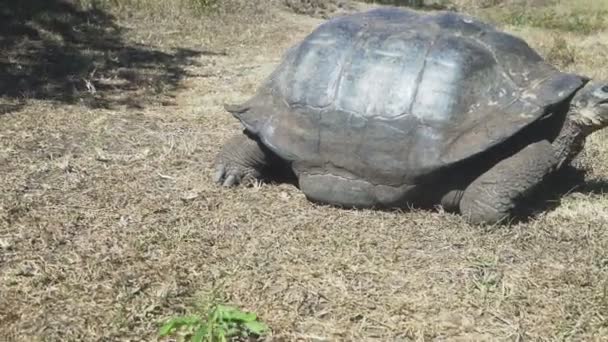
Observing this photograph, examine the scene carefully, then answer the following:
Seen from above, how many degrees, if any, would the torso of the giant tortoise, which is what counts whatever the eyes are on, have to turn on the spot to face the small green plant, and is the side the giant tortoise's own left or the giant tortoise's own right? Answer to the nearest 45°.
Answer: approximately 135° to the giant tortoise's own right

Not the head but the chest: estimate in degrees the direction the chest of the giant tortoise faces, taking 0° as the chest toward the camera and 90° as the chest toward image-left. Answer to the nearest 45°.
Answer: approximately 270°
